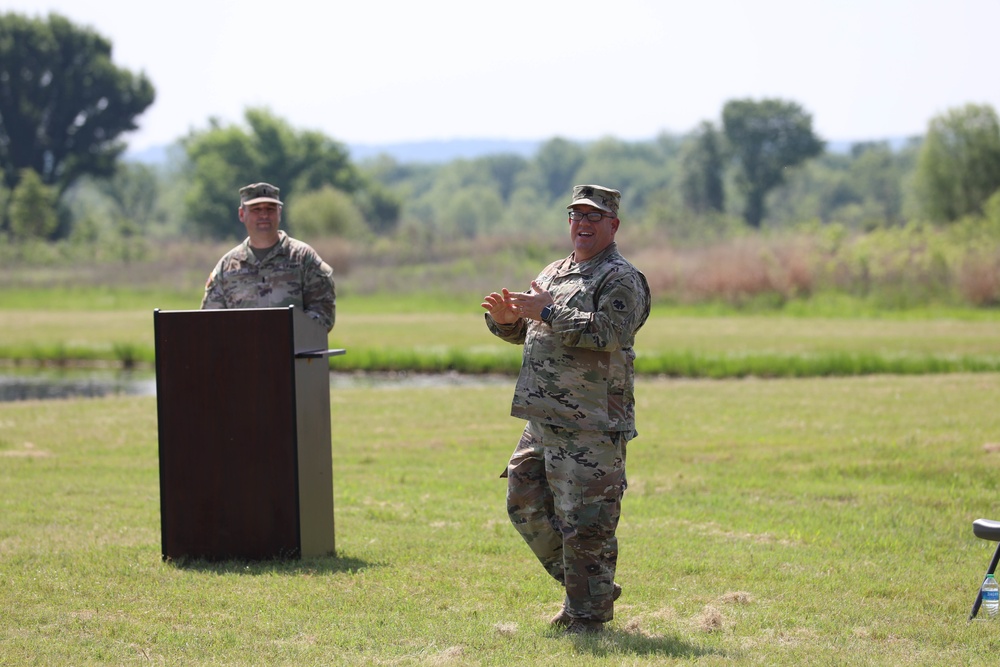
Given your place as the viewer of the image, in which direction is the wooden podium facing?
facing the viewer

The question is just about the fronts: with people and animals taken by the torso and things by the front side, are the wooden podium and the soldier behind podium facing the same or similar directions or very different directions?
same or similar directions

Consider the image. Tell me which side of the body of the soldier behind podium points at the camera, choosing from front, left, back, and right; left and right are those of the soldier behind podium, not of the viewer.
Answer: front

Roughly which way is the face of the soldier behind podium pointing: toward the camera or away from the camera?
toward the camera

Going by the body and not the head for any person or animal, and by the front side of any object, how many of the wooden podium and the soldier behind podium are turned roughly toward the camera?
2
